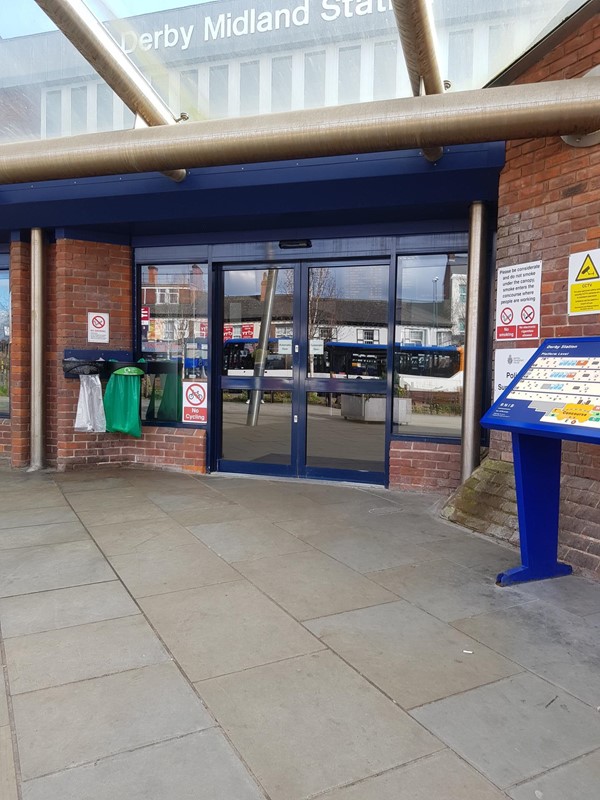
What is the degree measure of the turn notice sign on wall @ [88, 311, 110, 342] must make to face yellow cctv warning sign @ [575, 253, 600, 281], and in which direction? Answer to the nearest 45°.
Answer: approximately 45° to its left

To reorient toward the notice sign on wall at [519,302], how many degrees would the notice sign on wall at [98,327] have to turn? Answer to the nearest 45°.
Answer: approximately 45° to its left

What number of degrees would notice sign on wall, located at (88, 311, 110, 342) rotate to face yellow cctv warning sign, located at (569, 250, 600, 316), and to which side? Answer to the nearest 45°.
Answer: approximately 45° to its left

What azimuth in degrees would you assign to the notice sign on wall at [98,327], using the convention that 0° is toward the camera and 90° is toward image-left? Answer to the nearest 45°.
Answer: approximately 0°

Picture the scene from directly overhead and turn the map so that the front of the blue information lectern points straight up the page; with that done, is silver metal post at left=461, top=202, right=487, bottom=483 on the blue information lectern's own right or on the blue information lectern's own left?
on the blue information lectern's own right

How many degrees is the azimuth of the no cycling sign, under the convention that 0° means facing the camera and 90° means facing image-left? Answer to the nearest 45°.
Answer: approximately 0°

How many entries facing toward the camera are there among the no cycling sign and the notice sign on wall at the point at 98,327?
2

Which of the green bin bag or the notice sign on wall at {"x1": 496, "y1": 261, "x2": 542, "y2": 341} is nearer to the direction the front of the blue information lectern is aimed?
the green bin bag

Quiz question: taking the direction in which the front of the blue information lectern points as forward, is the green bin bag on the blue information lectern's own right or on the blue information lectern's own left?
on the blue information lectern's own right

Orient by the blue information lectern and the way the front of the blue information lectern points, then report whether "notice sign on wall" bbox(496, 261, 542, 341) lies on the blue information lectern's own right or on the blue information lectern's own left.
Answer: on the blue information lectern's own right
